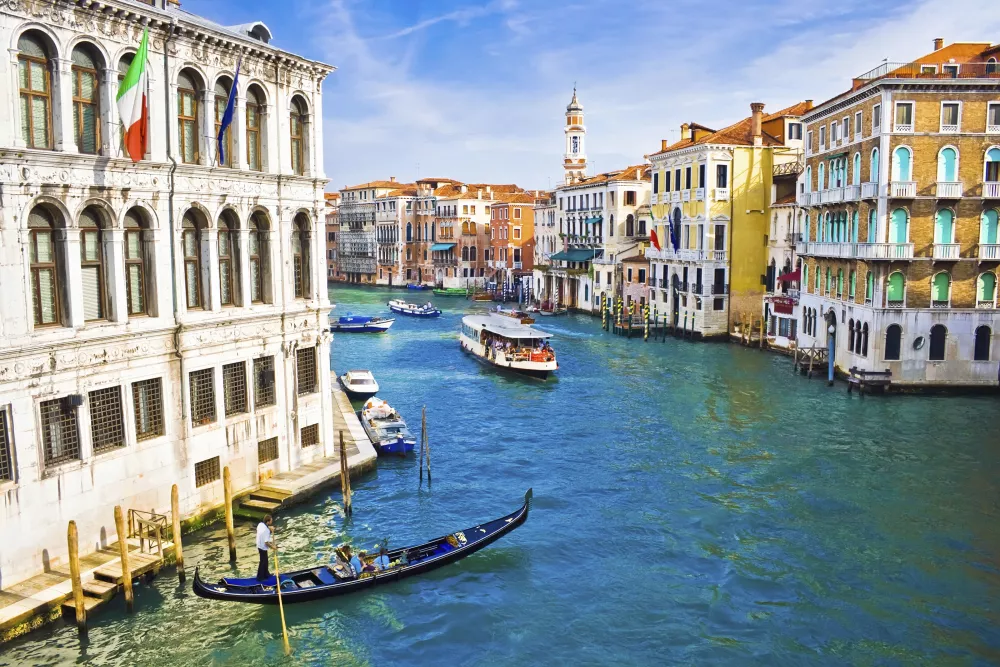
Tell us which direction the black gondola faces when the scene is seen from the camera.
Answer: facing away from the viewer and to the right of the viewer

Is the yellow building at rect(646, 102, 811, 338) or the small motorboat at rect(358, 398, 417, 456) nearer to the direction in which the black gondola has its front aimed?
the yellow building

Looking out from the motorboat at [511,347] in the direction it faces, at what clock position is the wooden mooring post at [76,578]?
The wooden mooring post is roughly at 2 o'clock from the motorboat.

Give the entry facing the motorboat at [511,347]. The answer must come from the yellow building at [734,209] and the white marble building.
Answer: the yellow building

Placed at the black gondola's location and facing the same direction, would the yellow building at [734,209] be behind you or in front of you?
in front

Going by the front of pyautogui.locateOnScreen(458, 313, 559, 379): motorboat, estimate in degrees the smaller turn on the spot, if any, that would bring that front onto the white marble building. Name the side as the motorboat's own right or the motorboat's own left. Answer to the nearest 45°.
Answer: approximately 45° to the motorboat's own right

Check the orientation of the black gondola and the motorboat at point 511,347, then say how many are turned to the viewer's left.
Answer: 0

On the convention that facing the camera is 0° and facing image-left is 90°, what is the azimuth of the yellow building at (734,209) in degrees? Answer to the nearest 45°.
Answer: approximately 45°

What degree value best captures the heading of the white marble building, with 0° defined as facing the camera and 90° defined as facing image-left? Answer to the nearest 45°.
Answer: approximately 315°

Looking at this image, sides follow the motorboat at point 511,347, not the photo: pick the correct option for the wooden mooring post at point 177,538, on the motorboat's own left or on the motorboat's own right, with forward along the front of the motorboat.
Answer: on the motorboat's own right

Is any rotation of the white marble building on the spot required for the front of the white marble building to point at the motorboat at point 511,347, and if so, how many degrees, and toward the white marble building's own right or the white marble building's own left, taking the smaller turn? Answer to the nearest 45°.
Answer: approximately 90° to the white marble building's own left
